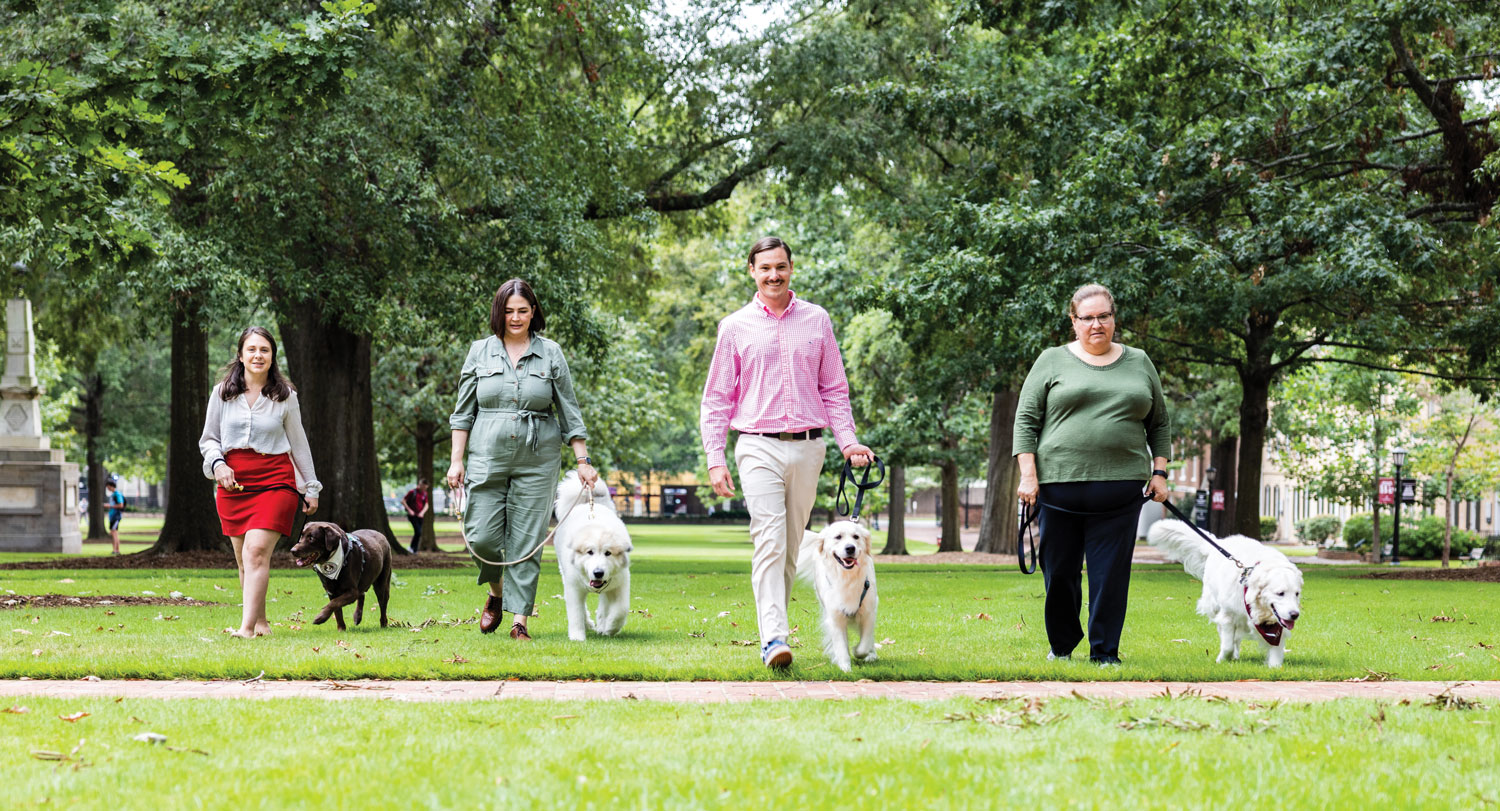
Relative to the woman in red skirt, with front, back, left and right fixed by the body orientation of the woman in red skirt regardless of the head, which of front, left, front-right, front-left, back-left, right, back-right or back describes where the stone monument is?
back

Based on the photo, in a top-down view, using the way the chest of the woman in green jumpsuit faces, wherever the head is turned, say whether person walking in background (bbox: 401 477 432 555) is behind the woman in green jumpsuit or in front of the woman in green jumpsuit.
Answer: behind

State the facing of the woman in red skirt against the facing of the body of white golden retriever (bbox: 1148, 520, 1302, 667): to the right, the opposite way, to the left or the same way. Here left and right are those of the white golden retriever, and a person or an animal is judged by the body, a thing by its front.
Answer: the same way

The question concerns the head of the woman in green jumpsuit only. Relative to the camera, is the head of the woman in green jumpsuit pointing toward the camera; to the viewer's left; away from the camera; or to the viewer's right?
toward the camera

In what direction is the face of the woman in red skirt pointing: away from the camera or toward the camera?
toward the camera

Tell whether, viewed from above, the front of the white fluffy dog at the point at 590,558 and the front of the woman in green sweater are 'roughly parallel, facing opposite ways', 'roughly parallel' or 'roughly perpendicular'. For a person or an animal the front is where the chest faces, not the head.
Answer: roughly parallel

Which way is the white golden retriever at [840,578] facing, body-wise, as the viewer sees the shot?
toward the camera

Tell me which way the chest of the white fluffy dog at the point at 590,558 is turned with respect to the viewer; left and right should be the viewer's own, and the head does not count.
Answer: facing the viewer

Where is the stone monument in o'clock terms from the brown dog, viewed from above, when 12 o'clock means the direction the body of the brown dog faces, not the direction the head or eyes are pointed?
The stone monument is roughly at 4 o'clock from the brown dog.

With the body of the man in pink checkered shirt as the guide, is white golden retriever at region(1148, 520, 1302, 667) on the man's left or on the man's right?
on the man's left

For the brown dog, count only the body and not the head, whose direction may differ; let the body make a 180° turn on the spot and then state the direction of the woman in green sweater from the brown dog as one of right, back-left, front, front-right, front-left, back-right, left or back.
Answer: right

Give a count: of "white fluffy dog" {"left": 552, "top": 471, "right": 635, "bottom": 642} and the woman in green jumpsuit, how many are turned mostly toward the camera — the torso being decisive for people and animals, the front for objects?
2

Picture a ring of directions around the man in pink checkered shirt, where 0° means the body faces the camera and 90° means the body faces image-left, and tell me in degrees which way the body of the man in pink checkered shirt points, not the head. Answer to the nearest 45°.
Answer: approximately 0°

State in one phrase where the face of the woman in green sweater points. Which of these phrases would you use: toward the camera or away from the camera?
toward the camera

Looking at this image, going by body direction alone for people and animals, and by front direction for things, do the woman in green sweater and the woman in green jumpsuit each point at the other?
no

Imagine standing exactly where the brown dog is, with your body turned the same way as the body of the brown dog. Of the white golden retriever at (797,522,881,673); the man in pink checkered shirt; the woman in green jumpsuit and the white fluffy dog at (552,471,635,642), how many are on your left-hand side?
4

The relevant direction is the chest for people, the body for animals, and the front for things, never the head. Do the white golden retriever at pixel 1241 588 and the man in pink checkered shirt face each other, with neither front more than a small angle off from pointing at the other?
no
